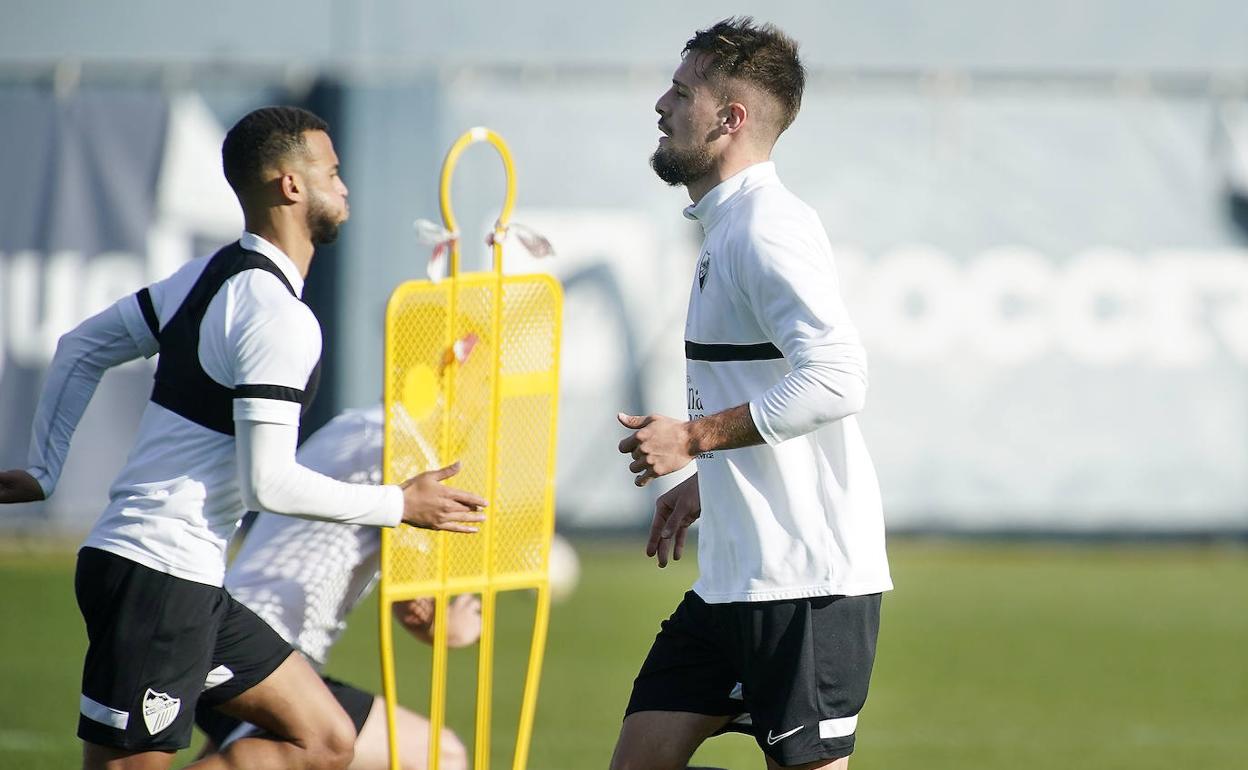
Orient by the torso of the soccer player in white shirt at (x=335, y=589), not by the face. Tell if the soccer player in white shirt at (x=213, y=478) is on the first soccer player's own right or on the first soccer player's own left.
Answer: on the first soccer player's own right

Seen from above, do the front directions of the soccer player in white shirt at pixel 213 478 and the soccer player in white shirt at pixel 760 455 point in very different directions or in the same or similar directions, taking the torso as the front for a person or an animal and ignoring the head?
very different directions

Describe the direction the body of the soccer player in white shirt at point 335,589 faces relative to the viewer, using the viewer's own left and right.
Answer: facing to the right of the viewer

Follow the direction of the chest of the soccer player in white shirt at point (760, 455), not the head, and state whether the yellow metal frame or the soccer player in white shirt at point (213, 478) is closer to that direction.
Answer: the soccer player in white shirt

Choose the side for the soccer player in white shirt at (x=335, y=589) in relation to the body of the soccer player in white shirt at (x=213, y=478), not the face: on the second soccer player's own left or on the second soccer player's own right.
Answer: on the second soccer player's own left

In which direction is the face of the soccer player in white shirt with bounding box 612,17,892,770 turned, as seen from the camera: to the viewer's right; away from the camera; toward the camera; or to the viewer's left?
to the viewer's left

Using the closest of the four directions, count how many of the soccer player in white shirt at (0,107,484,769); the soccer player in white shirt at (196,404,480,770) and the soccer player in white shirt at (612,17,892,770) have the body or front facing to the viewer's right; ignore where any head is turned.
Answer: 2

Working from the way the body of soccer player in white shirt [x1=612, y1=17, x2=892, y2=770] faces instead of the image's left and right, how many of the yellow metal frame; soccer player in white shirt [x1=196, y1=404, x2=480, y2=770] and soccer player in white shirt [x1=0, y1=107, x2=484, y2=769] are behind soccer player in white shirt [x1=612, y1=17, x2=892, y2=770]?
0

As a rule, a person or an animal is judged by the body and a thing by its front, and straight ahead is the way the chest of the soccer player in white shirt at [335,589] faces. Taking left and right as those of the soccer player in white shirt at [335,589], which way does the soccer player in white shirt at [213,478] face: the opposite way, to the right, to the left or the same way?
the same way

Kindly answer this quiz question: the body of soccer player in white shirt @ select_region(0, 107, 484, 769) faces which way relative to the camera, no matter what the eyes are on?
to the viewer's right

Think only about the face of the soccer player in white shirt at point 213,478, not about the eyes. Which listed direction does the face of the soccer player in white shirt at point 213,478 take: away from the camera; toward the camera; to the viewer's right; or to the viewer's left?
to the viewer's right

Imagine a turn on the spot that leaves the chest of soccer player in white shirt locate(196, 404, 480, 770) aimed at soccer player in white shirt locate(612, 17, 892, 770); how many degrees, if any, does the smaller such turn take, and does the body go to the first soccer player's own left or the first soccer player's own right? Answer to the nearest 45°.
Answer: approximately 45° to the first soccer player's own right

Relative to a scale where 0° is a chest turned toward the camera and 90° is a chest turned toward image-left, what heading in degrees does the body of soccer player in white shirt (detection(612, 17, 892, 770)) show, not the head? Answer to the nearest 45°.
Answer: approximately 90°

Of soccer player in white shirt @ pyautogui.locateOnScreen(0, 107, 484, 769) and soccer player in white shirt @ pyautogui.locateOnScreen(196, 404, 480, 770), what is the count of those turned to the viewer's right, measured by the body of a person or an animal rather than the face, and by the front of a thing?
2

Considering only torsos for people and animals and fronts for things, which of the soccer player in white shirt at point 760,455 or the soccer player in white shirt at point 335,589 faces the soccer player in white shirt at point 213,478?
the soccer player in white shirt at point 760,455
